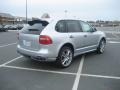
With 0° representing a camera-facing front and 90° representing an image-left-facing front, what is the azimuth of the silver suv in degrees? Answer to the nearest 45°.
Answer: approximately 225°
